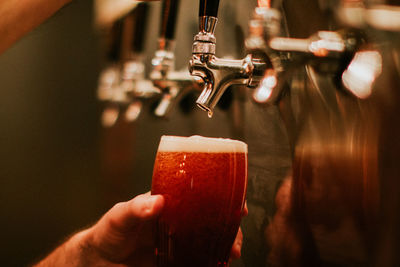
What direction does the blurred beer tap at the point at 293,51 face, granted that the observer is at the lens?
facing to the left of the viewer

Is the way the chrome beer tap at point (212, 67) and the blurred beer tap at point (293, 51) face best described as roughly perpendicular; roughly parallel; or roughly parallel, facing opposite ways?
roughly parallel

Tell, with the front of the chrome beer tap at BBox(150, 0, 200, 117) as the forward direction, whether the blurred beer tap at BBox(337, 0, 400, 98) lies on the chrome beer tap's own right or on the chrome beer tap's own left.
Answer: on the chrome beer tap's own left

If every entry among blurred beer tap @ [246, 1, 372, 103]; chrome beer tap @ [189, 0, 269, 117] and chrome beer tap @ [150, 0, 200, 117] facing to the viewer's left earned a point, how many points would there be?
3

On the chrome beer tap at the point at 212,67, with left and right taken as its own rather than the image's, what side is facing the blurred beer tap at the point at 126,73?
right

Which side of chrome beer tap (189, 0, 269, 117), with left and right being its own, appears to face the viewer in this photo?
left

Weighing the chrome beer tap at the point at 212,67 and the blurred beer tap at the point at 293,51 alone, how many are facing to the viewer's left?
2

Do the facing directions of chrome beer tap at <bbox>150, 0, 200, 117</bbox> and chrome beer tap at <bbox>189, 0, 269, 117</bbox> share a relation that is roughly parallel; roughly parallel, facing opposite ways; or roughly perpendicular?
roughly parallel

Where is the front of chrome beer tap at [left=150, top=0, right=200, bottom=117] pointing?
to the viewer's left

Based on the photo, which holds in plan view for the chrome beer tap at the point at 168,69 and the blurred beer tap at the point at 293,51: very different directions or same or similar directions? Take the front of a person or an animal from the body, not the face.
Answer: same or similar directions
